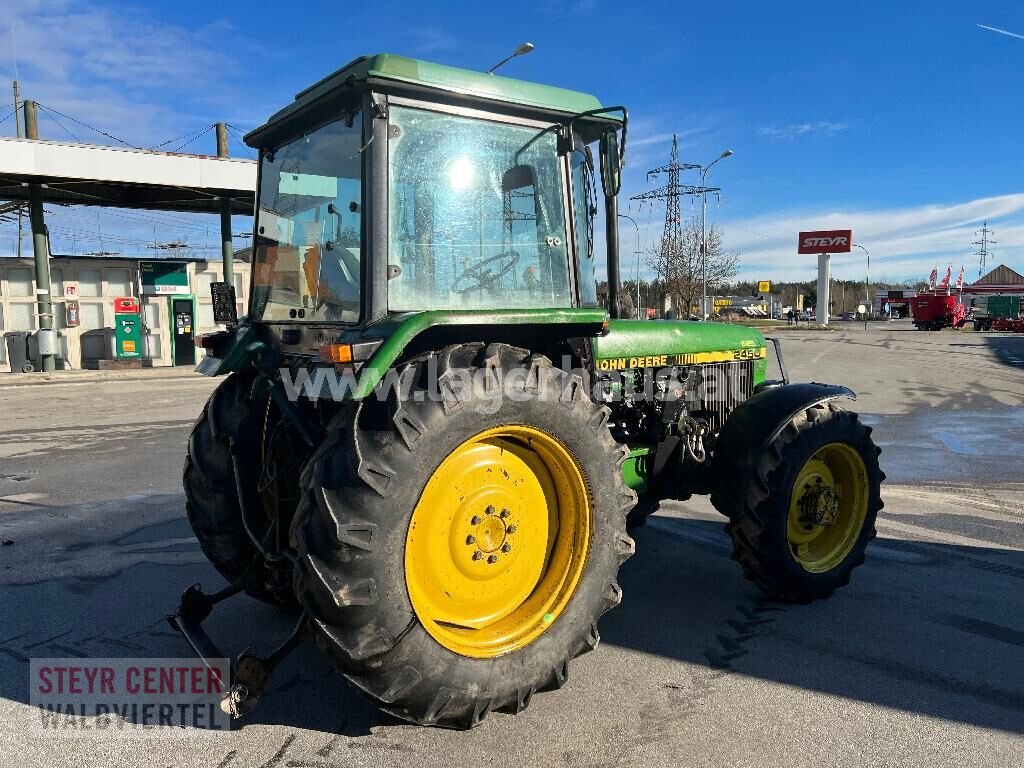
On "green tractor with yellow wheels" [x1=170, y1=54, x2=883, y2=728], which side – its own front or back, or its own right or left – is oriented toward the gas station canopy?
left

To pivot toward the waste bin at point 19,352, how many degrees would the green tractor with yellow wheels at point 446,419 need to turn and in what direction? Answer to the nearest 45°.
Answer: approximately 90° to its left

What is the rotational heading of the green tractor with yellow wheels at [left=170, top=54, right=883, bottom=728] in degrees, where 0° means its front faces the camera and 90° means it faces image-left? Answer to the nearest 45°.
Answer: approximately 225°

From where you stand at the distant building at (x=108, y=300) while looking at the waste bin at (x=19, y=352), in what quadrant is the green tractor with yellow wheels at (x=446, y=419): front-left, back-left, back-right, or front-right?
front-left

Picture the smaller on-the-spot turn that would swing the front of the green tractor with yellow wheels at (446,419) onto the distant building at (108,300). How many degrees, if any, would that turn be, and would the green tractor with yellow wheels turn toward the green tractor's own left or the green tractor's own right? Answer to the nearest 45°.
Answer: approximately 90° to the green tractor's own left
